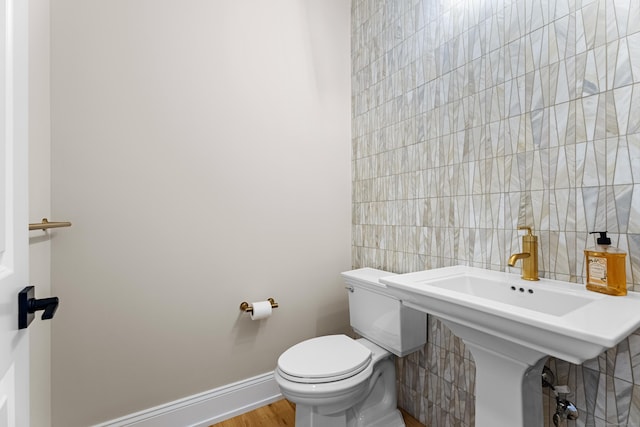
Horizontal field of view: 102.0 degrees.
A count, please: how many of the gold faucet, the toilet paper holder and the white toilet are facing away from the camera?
0

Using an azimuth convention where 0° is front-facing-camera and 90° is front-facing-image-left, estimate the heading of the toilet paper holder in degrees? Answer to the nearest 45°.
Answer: approximately 315°

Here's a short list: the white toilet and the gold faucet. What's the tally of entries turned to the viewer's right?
0

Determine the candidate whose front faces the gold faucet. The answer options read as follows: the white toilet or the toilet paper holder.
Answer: the toilet paper holder

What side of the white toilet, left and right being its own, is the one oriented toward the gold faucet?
left

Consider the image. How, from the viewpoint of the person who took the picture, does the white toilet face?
facing the viewer and to the left of the viewer

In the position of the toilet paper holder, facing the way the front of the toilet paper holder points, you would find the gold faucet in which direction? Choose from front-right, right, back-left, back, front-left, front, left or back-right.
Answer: front

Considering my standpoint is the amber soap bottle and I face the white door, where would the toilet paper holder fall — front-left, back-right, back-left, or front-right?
front-right

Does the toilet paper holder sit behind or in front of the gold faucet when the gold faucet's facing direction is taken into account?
in front

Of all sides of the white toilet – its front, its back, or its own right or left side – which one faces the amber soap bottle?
left

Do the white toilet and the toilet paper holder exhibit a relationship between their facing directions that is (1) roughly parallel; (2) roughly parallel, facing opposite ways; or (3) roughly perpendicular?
roughly perpendicular

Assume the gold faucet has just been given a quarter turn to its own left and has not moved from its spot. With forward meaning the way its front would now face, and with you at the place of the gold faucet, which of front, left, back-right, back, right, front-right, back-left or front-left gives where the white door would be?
right

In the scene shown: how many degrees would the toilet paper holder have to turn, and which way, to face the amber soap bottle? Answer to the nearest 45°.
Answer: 0° — it already faces it

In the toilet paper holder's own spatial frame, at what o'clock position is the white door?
The white door is roughly at 2 o'clock from the toilet paper holder.

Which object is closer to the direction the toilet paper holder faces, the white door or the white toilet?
the white toilet

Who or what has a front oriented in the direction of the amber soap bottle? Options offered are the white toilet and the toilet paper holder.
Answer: the toilet paper holder
